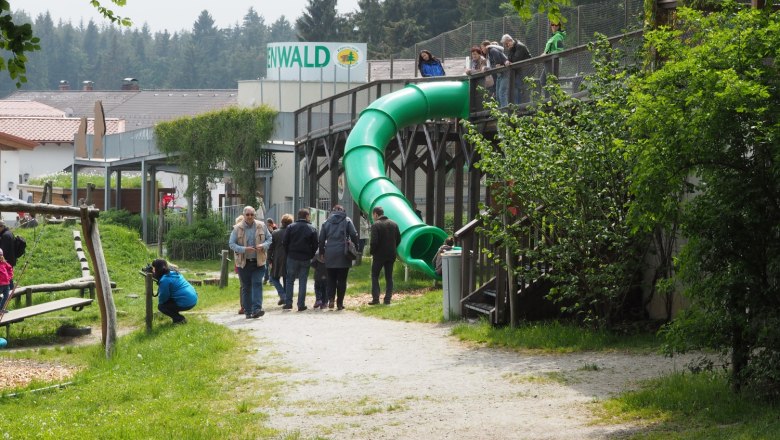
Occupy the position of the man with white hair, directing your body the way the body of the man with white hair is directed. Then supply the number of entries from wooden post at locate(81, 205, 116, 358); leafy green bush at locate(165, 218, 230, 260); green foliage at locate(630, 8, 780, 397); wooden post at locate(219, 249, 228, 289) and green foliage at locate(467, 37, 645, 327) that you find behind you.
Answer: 2

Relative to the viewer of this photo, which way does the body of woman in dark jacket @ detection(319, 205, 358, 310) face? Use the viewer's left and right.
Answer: facing away from the viewer

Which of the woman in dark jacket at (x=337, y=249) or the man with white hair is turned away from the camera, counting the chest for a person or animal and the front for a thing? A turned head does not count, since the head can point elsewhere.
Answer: the woman in dark jacket

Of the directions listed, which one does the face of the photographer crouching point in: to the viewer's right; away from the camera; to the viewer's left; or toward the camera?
to the viewer's left

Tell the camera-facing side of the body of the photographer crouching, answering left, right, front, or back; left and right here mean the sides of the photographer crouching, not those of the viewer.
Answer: left

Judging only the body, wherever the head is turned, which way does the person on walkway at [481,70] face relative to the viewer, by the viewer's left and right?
facing the viewer and to the left of the viewer

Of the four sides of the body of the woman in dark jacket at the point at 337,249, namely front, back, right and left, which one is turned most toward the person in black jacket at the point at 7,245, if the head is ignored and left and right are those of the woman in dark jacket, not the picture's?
left

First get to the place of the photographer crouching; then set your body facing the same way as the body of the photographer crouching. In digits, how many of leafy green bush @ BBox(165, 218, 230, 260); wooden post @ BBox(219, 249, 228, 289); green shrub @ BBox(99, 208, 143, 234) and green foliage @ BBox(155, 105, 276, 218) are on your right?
4

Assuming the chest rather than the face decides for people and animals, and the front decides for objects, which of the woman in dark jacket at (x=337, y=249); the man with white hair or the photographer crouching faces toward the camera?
the man with white hair

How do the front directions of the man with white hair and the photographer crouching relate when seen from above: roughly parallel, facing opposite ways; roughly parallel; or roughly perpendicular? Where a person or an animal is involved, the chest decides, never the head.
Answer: roughly perpendicular

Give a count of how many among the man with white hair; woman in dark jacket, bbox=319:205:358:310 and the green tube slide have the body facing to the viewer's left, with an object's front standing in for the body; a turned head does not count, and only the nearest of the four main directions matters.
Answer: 0

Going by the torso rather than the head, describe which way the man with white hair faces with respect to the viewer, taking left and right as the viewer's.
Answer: facing the viewer

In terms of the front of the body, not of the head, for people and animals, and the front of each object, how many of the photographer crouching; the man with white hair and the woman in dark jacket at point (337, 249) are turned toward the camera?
1

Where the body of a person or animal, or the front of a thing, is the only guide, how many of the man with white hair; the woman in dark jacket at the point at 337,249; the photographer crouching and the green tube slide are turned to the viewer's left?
1

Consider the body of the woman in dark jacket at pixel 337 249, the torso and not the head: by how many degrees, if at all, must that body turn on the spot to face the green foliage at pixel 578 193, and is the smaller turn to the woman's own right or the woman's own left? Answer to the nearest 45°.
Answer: approximately 135° to the woman's own right

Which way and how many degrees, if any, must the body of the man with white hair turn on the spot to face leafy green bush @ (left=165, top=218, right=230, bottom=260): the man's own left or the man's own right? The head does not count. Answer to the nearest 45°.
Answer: approximately 180°

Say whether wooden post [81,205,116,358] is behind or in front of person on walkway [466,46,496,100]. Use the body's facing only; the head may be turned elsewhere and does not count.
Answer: in front

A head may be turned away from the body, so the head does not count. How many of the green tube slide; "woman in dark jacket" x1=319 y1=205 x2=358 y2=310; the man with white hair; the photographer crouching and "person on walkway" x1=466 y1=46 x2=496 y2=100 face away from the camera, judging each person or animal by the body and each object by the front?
1
